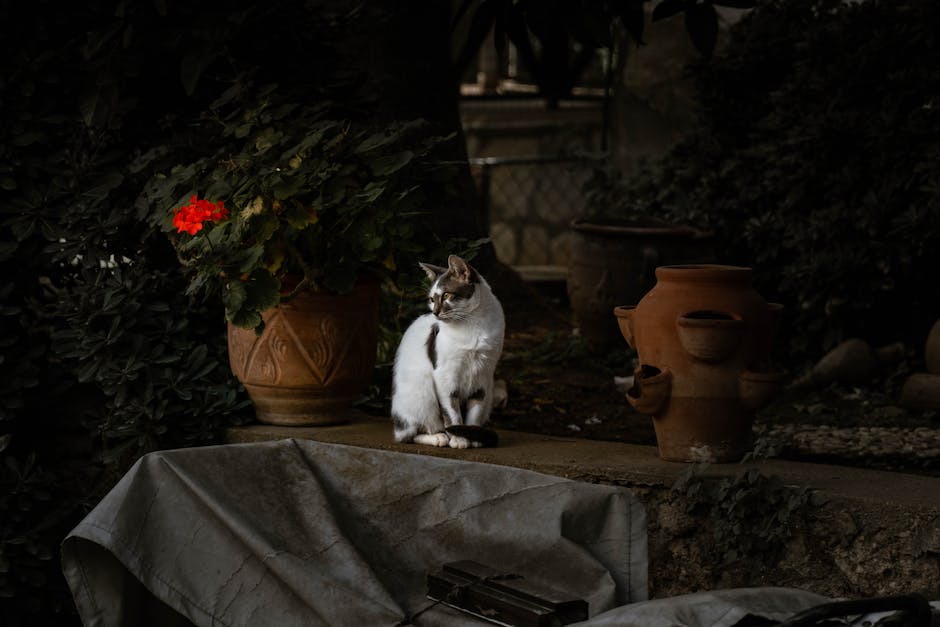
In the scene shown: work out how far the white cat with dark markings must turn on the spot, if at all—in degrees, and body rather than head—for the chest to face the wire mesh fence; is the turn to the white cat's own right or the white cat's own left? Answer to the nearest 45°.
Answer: approximately 135° to the white cat's own left

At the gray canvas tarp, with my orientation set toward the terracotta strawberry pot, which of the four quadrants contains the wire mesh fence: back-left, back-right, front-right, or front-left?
front-left

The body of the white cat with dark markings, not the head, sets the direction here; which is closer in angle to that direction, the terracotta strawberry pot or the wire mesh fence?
the terracotta strawberry pot

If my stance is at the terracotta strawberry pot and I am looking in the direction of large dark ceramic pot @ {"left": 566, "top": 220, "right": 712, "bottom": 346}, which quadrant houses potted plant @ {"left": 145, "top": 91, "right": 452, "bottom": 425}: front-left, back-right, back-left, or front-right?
front-left

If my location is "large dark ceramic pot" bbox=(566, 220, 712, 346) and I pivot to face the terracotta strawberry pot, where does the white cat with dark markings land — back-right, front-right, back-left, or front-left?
front-right

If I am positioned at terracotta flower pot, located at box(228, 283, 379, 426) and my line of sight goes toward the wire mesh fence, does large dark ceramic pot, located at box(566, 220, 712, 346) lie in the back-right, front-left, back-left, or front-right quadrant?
front-right

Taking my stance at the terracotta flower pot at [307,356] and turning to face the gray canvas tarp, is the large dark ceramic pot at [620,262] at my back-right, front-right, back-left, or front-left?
back-left

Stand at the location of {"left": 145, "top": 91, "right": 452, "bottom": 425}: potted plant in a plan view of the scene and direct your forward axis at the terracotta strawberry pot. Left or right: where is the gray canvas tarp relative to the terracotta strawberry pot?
right

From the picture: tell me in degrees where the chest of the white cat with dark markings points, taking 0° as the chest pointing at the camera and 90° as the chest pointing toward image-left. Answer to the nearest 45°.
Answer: approximately 315°
